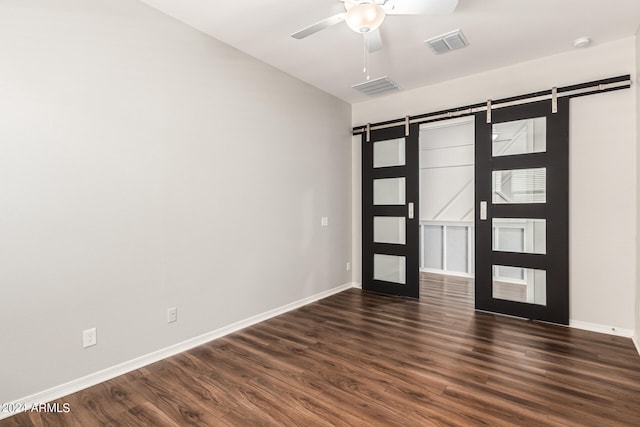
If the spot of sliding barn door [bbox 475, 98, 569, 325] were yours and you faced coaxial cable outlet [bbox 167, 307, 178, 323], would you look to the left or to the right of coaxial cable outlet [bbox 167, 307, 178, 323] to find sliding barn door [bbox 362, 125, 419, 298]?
right

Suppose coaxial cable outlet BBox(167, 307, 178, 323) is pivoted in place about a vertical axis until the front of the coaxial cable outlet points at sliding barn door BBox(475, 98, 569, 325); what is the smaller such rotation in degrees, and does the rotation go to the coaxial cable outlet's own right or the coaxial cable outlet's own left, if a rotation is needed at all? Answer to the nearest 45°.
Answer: approximately 45° to the coaxial cable outlet's own left

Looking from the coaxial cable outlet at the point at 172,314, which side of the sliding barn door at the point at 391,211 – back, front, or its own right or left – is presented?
front

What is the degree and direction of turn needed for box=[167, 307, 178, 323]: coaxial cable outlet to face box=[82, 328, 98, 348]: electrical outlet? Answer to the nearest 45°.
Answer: approximately 90° to its right

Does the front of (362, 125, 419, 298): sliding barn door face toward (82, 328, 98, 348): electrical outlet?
yes

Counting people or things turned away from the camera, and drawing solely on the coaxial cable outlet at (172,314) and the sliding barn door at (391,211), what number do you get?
0

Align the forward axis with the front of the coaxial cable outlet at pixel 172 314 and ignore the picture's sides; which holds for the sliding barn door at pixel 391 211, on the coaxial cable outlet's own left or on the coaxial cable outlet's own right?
on the coaxial cable outlet's own left

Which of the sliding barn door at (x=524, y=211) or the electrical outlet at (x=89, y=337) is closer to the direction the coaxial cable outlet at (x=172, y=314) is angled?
the sliding barn door

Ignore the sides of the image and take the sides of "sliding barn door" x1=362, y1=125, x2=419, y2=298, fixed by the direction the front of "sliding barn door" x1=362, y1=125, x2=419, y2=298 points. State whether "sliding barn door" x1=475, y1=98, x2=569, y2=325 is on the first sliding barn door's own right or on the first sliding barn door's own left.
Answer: on the first sliding barn door's own left

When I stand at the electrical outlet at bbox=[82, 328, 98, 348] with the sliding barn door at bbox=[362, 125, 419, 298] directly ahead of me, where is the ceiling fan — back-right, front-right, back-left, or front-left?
front-right

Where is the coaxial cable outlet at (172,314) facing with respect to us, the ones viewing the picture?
facing the viewer and to the right of the viewer

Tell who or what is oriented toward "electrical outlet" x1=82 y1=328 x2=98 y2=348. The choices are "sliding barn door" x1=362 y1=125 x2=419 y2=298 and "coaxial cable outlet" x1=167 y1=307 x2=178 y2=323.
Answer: the sliding barn door
